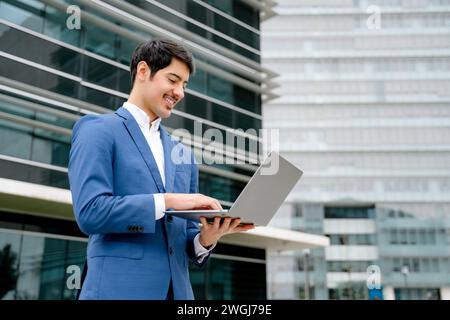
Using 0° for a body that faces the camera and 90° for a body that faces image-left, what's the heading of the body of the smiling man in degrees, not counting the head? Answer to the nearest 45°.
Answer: approximately 315°

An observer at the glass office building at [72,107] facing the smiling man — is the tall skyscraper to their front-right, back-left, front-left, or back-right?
back-left

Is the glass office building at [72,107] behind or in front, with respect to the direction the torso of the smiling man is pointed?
behind

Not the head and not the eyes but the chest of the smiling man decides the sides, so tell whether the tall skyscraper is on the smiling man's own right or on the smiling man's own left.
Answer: on the smiling man's own left
